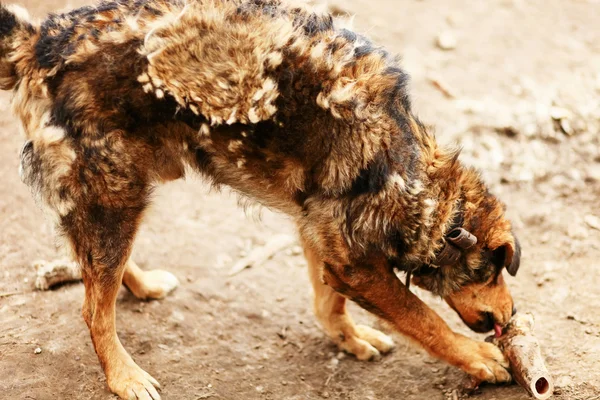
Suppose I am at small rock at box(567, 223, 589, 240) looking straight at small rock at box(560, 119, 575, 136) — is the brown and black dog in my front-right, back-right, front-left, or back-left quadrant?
back-left

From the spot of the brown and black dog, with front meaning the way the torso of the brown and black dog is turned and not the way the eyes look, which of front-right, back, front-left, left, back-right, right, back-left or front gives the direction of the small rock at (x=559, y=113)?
front-left

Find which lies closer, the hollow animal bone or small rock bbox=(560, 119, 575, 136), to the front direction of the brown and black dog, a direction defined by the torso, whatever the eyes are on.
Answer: the hollow animal bone

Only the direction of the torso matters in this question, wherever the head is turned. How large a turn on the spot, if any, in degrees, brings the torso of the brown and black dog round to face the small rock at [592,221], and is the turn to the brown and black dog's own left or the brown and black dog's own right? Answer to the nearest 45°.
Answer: approximately 45° to the brown and black dog's own left

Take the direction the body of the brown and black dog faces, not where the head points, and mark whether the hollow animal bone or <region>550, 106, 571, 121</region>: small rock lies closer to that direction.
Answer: the hollow animal bone

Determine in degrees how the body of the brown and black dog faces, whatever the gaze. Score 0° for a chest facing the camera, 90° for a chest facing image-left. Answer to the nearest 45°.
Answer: approximately 270°

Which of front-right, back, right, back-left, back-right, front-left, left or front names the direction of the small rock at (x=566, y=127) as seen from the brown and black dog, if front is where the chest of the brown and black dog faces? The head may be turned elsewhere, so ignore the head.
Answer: front-left

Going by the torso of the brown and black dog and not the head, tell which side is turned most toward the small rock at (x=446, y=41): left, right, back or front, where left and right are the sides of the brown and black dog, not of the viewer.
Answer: left

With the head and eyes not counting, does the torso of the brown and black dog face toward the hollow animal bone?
yes
